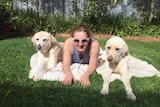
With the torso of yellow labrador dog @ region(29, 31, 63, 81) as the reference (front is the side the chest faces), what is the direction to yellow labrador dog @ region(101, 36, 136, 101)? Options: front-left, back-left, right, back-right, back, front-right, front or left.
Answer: left

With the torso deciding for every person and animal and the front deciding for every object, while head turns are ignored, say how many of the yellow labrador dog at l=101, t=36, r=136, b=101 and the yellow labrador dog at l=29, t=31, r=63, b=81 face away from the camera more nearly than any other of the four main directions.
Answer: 0

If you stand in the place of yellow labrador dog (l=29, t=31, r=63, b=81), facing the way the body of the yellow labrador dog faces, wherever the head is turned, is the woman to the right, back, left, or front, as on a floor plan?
left

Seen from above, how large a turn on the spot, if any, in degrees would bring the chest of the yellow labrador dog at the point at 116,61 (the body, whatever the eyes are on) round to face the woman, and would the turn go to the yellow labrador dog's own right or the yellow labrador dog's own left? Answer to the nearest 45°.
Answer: approximately 135° to the yellow labrador dog's own right

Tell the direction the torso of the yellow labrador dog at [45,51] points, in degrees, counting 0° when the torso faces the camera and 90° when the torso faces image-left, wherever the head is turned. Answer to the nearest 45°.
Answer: approximately 45°

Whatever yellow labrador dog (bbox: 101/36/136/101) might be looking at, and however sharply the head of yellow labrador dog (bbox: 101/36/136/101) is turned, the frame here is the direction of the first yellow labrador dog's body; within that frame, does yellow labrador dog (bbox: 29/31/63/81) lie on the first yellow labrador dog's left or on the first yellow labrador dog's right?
on the first yellow labrador dog's right

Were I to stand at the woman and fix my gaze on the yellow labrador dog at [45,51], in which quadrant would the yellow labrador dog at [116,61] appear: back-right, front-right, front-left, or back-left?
back-left
